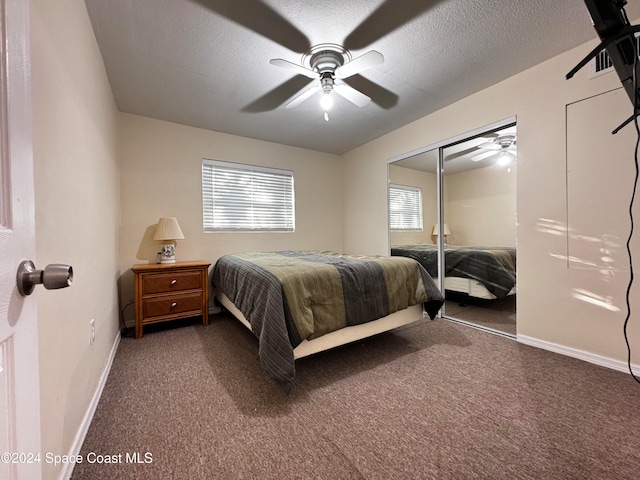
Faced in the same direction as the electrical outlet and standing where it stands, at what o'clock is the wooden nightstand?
The wooden nightstand is roughly at 10 o'clock from the electrical outlet.

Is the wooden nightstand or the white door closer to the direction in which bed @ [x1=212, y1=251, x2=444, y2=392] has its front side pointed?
the white door

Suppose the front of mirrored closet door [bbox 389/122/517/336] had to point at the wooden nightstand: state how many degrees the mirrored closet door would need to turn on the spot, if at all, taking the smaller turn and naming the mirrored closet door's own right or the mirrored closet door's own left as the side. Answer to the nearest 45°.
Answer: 0° — it already faces it

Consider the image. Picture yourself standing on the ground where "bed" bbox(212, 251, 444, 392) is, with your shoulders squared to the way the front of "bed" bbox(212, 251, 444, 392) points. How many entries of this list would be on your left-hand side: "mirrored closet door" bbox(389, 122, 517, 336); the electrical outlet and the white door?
1

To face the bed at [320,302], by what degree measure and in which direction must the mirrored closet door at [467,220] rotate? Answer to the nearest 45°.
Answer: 0° — it already faces it

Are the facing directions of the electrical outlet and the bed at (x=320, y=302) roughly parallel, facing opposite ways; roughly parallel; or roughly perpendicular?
roughly perpendicular

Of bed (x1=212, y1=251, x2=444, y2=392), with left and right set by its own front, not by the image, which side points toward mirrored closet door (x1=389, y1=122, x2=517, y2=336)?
left

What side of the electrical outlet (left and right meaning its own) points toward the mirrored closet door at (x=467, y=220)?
front

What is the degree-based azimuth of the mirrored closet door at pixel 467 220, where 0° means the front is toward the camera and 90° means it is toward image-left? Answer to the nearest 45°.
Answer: approximately 45°

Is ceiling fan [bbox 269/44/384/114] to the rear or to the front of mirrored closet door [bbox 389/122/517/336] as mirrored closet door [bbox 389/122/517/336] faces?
to the front

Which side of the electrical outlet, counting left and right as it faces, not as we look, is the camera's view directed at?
right

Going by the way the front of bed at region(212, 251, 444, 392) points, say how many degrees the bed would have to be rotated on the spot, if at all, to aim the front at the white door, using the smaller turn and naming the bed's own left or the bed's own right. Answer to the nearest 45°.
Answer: approximately 45° to the bed's own right

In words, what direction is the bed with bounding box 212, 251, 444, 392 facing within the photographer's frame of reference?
facing the viewer and to the right of the viewer

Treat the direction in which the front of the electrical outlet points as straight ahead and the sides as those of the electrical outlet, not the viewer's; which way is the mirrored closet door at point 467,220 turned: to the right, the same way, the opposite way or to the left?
the opposite way

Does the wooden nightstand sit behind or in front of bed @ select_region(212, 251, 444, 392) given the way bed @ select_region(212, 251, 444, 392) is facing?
behind

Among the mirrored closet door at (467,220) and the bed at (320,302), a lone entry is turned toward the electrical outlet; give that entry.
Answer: the mirrored closet door

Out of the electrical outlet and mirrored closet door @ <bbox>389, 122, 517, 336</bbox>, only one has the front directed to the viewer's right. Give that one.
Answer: the electrical outlet

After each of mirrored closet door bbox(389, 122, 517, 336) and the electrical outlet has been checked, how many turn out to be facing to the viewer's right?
1
